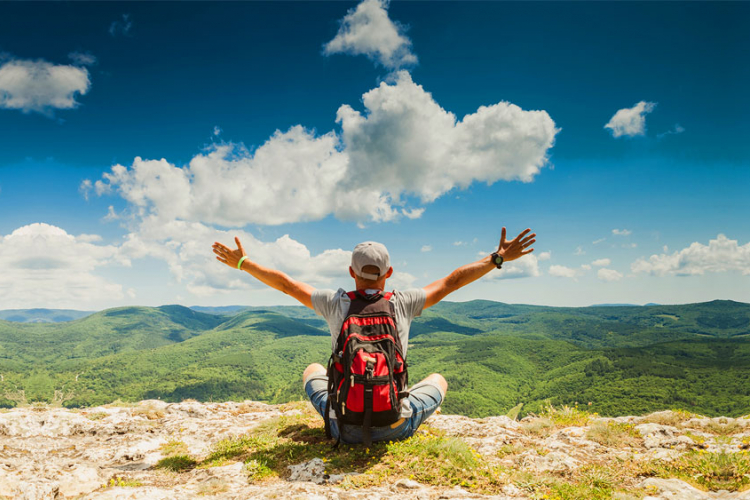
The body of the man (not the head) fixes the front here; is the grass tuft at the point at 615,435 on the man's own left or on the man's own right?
on the man's own right

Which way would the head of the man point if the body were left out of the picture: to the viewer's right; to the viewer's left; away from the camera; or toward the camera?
away from the camera

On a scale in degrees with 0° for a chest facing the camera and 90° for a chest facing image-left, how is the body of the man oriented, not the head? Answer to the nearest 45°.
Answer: approximately 180°
